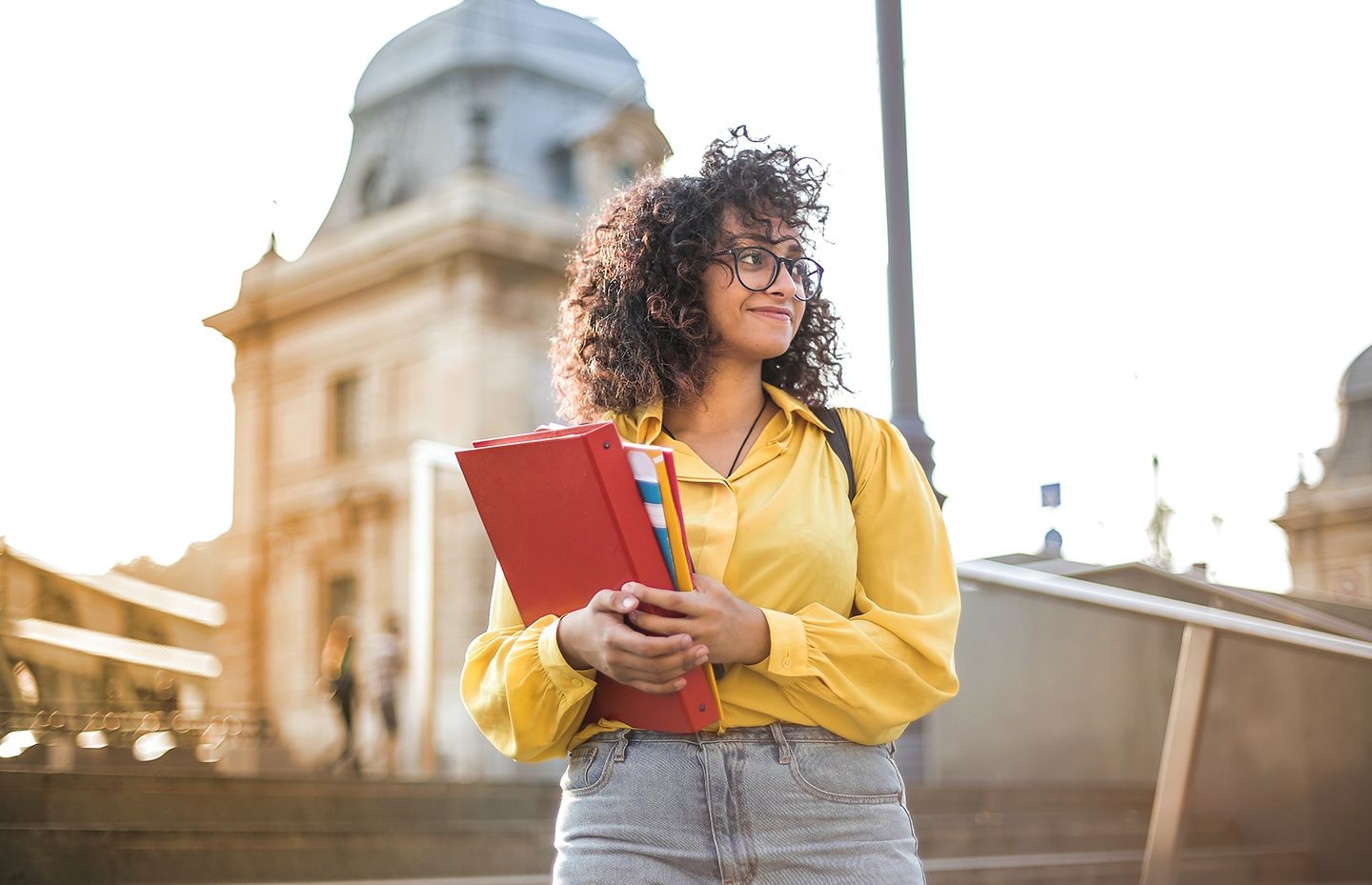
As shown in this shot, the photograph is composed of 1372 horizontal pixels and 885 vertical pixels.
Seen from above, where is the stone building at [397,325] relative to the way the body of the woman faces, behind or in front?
behind

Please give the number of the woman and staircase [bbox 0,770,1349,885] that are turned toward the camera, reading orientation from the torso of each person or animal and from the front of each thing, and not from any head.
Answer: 2

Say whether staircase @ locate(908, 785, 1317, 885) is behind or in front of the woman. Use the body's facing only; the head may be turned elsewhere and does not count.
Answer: behind

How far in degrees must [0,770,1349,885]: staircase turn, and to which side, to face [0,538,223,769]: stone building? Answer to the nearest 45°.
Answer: approximately 135° to its right

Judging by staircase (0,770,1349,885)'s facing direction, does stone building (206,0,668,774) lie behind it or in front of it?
behind

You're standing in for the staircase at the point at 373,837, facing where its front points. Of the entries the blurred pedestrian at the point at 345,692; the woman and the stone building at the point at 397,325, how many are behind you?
2

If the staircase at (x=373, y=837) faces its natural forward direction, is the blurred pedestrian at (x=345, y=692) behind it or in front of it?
behind

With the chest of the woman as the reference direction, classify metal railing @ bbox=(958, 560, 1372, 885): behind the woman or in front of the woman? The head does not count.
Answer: behind

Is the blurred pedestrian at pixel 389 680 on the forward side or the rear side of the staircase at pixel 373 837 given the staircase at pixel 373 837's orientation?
on the rear side

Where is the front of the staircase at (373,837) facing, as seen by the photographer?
facing the viewer

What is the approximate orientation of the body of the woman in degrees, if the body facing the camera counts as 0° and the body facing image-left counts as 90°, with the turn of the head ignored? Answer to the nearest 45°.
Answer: approximately 0°

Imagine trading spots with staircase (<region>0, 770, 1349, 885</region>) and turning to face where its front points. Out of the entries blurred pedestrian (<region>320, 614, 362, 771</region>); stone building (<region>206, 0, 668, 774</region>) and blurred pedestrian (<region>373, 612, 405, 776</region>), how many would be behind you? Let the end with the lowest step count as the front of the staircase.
3

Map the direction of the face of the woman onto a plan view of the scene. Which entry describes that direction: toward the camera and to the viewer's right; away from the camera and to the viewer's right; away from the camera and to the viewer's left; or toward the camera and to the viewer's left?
toward the camera and to the viewer's right

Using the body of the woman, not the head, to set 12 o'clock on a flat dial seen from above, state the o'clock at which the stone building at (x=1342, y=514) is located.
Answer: The stone building is roughly at 7 o'clock from the woman.

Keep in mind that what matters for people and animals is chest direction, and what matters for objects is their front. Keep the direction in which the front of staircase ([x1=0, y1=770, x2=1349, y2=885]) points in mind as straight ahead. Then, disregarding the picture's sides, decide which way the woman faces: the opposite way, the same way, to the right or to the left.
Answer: the same way
